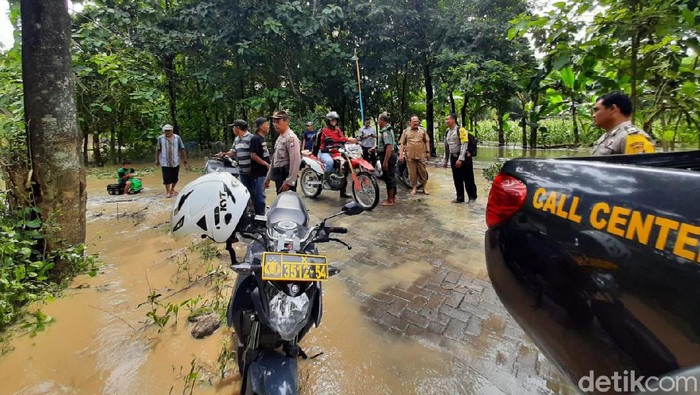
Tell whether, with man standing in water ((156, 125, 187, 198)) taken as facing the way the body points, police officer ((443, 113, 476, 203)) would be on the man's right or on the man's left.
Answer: on the man's left

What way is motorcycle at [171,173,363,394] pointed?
toward the camera

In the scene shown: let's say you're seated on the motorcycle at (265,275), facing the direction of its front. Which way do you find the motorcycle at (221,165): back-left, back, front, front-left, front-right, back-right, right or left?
back

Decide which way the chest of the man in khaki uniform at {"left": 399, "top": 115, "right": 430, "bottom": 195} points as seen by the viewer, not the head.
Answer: toward the camera

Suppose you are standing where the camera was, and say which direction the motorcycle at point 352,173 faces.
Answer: facing the viewer and to the right of the viewer

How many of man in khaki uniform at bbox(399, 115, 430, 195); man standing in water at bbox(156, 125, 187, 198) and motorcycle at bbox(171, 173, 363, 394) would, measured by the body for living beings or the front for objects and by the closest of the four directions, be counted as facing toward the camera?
3

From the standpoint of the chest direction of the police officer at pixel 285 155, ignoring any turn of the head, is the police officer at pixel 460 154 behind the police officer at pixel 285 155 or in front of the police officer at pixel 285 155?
behind

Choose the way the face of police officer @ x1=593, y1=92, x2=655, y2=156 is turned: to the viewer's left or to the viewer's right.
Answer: to the viewer's left

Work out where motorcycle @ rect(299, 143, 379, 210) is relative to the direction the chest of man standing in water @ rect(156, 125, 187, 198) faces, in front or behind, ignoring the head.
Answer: in front

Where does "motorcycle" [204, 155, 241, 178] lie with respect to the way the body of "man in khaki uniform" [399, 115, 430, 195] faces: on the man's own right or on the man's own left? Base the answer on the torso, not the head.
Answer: on the man's own right

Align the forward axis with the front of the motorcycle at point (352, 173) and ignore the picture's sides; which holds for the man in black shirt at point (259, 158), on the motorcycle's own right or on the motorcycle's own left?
on the motorcycle's own right
